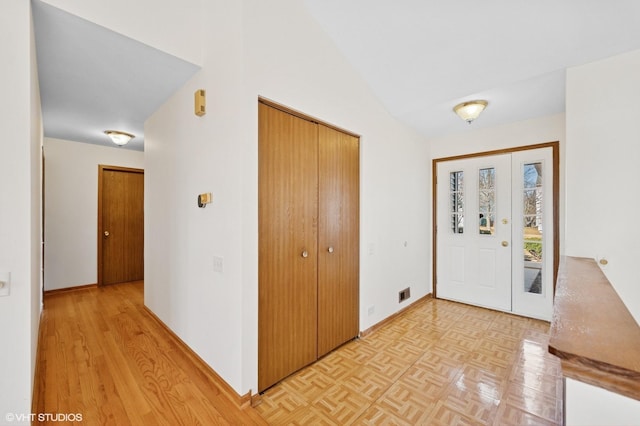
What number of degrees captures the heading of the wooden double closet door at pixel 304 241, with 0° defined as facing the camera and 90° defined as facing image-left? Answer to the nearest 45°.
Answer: approximately 315°

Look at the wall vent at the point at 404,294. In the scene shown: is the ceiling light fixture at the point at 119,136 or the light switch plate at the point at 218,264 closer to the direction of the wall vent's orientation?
the light switch plate

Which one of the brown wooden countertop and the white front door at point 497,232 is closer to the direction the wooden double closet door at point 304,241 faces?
the brown wooden countertop

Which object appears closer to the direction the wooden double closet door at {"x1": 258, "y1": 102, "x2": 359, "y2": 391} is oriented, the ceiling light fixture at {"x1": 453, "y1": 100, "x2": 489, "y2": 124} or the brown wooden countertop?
the brown wooden countertop

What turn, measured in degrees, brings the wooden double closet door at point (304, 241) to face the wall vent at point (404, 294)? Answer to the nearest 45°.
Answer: approximately 90° to its left

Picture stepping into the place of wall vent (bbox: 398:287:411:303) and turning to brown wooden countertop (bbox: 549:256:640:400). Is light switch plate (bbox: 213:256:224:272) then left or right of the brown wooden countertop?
right

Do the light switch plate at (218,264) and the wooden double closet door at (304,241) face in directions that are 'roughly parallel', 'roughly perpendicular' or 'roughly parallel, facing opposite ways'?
roughly perpendicular

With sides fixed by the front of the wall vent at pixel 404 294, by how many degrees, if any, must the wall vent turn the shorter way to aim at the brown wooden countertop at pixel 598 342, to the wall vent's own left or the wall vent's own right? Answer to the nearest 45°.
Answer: approximately 45° to the wall vent's own right

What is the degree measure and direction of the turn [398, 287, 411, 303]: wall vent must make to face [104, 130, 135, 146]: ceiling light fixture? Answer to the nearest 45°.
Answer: approximately 135° to its right

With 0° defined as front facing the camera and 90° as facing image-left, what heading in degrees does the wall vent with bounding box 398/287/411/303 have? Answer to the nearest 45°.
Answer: approximately 315°

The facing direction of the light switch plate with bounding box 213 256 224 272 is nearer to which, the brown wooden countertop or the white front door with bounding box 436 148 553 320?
the brown wooden countertop

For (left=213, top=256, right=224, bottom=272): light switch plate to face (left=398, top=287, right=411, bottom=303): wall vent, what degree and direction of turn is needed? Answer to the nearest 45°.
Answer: approximately 135° to its left

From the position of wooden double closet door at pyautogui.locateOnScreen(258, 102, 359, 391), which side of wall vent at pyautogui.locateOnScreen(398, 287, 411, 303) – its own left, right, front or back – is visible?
right

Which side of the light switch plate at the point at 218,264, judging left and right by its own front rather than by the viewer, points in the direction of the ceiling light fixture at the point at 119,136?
right

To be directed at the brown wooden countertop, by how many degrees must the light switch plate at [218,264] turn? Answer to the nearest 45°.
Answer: approximately 90° to its left
